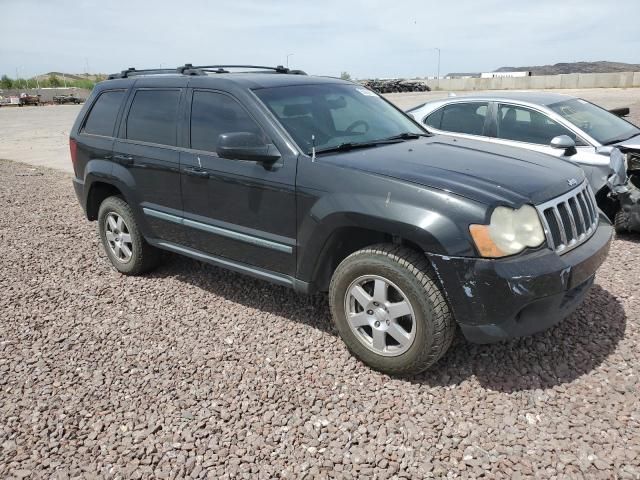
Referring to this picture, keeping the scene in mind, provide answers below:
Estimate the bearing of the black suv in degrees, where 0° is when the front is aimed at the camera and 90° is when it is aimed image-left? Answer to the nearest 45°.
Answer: approximately 315°

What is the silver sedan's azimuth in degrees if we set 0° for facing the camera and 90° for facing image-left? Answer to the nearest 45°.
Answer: approximately 315°

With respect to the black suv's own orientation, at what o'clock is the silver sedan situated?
The silver sedan is roughly at 9 o'clock from the black suv.

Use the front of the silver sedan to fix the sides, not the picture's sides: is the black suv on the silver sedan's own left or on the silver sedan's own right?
on the silver sedan's own right

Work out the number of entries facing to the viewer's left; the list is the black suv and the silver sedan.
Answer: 0
